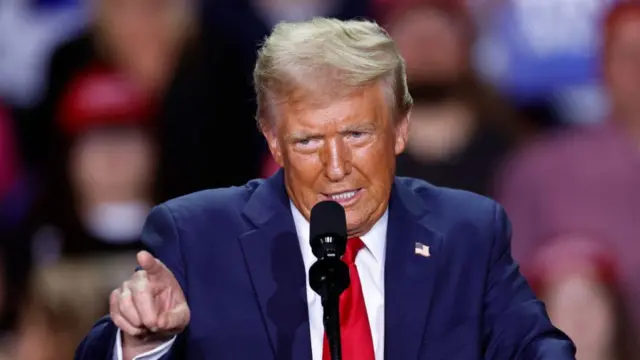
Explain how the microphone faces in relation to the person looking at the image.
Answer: facing away from the viewer

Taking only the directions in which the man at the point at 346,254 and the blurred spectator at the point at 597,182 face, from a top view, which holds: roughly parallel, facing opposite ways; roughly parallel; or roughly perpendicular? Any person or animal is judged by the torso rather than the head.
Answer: roughly parallel

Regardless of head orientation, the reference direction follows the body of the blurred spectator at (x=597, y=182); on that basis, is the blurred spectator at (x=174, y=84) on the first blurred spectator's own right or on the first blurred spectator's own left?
on the first blurred spectator's own right

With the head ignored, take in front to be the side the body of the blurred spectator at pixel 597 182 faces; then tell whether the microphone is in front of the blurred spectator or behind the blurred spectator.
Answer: in front

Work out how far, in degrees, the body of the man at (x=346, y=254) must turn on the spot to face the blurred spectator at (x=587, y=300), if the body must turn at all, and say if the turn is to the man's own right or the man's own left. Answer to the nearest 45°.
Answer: approximately 135° to the man's own left

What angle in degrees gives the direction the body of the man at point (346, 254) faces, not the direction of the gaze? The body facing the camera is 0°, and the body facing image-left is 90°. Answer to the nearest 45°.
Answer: approximately 0°

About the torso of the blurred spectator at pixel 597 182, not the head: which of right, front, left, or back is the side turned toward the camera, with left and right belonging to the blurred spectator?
front

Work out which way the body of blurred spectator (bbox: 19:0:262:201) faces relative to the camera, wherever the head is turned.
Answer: toward the camera

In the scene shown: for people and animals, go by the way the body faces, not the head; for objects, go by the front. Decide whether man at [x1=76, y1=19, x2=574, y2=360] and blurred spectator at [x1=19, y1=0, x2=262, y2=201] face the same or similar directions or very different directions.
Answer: same or similar directions

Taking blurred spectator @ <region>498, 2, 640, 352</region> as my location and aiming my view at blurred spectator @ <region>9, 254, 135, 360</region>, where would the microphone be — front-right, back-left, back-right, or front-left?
front-left

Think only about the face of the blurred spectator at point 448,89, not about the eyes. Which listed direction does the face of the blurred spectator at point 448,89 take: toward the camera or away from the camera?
toward the camera
